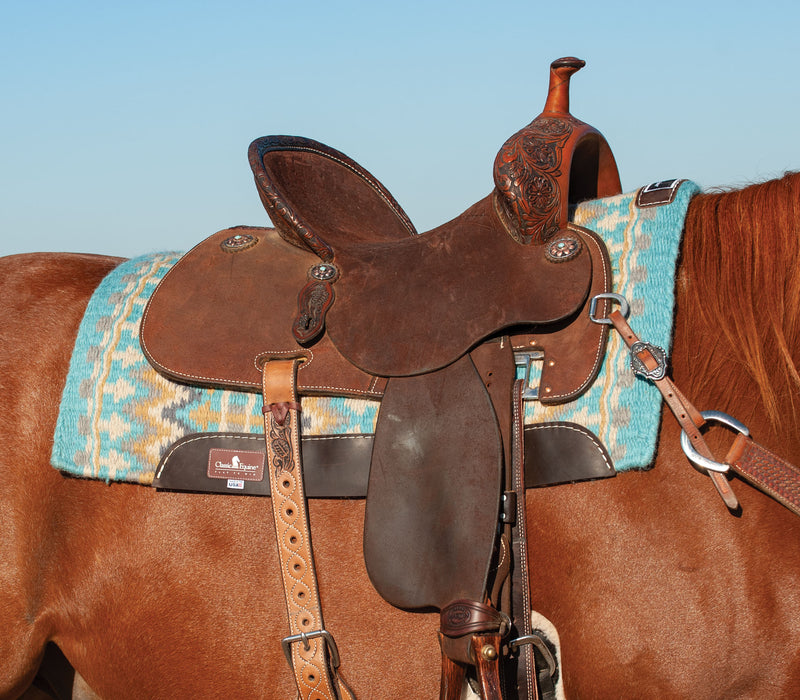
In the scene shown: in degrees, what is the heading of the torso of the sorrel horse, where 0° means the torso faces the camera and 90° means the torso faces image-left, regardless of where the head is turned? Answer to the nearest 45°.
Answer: approximately 270°

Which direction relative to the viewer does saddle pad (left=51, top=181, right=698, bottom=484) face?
to the viewer's right
